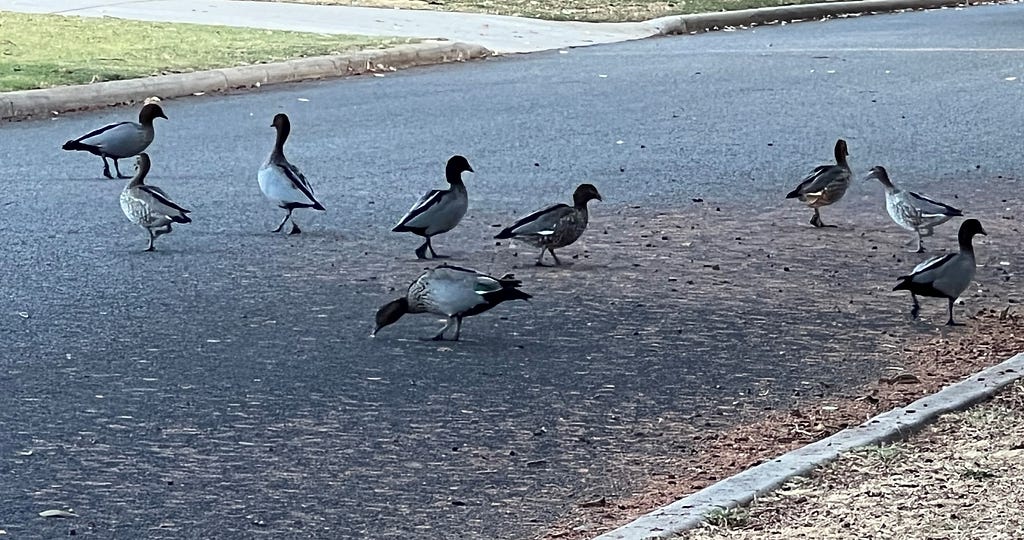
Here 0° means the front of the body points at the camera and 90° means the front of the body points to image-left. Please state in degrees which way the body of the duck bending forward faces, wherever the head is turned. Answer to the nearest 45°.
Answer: approximately 90°

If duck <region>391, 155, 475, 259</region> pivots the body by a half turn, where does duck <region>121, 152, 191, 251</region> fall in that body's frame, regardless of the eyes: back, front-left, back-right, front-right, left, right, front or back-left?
front

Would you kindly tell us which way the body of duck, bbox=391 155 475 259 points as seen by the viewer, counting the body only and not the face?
to the viewer's right

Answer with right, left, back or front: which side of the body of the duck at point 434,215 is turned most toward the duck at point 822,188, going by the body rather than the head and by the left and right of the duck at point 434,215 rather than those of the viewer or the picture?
front

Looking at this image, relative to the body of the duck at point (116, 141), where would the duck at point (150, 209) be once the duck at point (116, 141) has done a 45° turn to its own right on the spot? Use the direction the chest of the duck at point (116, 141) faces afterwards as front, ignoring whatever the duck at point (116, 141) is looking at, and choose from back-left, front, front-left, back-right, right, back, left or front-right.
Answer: front-right

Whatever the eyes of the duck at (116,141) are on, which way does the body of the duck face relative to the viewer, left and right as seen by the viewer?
facing to the right of the viewer

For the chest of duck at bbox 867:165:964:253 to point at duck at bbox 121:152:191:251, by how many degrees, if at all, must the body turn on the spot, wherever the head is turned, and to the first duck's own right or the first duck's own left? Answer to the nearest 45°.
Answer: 0° — it already faces it

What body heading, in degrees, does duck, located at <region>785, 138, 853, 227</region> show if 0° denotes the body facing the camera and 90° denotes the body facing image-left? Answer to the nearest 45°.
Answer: approximately 225°

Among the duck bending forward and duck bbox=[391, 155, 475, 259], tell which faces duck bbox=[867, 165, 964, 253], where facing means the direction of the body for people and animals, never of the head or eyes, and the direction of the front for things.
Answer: duck bbox=[391, 155, 475, 259]

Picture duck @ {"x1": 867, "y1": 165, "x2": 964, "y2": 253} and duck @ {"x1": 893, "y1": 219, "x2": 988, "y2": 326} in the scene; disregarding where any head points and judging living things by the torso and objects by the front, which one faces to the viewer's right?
duck @ {"x1": 893, "y1": 219, "x2": 988, "y2": 326}

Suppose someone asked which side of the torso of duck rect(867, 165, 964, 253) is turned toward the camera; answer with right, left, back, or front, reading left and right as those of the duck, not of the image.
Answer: left

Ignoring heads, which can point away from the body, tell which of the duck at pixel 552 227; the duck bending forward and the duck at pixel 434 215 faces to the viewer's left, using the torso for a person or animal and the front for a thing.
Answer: the duck bending forward

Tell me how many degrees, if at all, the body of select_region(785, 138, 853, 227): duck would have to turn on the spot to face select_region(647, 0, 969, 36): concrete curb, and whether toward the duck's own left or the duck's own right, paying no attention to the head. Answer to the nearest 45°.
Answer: approximately 45° to the duck's own left

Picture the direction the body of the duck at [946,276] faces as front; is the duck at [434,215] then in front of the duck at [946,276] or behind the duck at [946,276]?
behind

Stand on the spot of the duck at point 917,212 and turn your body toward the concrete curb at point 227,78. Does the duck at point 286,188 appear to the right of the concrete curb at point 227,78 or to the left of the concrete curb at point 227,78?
left

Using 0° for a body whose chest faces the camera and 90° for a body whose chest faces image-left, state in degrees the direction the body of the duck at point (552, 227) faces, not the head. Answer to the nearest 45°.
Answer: approximately 270°
